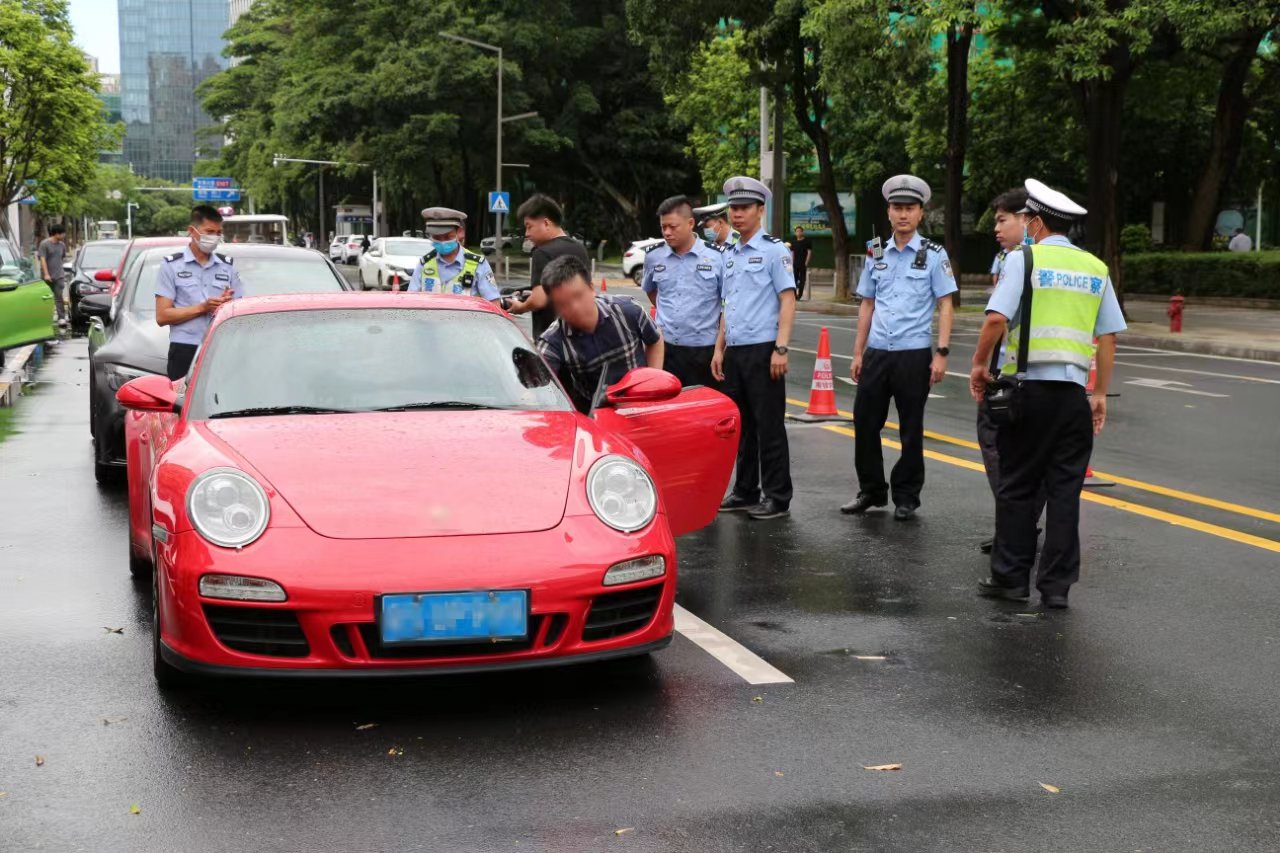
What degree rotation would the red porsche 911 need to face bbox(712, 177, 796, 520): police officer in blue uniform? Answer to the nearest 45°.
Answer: approximately 135° to its left

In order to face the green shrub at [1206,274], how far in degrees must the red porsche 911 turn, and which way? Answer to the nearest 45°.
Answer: approximately 135° to its left

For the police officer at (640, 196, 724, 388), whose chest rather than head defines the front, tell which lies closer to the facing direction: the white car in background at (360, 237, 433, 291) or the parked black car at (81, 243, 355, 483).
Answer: the parked black car

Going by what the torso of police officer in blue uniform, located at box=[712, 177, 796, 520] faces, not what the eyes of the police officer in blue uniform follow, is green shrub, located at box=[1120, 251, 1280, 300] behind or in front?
behind

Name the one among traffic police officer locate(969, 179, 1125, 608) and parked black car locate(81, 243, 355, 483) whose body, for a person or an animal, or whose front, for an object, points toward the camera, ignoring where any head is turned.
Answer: the parked black car

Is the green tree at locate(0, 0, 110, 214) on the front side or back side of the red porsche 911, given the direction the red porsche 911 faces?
on the back side

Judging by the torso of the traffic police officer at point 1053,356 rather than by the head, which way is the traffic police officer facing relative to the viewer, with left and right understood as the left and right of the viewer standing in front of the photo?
facing away from the viewer and to the left of the viewer

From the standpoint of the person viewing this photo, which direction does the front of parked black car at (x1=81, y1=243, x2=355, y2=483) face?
facing the viewer

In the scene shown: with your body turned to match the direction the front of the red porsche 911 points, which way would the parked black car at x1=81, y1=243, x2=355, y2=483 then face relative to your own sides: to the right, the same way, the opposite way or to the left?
the same way

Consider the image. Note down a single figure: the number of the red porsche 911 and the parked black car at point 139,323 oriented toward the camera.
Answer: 2

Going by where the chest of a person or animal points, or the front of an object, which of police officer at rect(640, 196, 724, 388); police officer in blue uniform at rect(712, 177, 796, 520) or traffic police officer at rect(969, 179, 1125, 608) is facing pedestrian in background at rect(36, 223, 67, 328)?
the traffic police officer

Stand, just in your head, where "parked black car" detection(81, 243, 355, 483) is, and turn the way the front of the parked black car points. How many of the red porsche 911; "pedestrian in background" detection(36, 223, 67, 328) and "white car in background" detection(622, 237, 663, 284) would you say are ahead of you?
1

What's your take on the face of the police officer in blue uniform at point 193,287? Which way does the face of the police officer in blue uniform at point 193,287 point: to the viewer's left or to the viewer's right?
to the viewer's right

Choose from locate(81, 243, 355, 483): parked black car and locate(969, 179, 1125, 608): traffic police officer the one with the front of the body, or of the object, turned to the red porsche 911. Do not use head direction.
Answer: the parked black car

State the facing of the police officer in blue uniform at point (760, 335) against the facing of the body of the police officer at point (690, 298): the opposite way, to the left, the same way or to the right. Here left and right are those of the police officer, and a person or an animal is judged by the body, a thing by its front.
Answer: the same way

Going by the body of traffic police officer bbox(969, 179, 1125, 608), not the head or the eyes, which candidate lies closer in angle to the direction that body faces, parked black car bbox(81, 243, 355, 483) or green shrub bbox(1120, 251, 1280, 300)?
the parked black car

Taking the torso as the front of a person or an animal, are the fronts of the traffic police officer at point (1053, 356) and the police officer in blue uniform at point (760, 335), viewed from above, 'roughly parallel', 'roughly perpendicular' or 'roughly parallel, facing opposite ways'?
roughly perpendicular
